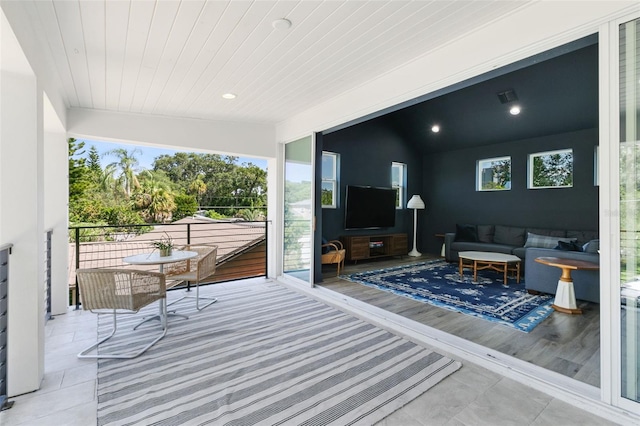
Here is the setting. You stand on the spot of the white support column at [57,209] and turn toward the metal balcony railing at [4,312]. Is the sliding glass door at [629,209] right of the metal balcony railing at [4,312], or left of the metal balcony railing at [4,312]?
left

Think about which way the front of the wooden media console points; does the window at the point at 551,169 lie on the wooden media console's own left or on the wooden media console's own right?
on the wooden media console's own left

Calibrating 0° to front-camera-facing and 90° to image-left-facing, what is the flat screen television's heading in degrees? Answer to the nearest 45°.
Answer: approximately 315°

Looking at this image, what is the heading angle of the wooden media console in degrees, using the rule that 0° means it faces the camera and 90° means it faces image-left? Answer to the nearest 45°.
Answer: approximately 315°

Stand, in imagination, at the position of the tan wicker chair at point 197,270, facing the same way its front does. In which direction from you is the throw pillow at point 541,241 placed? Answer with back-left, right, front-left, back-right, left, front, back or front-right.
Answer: back-left

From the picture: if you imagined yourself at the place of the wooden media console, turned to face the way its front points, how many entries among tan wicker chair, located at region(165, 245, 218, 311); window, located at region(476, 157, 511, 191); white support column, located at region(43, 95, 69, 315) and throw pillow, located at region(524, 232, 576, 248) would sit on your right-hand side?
2

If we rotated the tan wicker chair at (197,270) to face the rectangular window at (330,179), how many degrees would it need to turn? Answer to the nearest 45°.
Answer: approximately 180°

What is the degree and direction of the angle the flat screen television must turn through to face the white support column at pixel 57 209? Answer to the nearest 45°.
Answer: approximately 90° to its right

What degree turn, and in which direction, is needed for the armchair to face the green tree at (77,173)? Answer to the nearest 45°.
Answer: approximately 45° to its left

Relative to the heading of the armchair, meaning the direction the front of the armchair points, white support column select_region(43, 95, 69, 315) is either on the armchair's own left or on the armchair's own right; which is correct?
on the armchair's own left

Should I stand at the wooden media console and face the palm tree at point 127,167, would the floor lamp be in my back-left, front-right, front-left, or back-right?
back-right

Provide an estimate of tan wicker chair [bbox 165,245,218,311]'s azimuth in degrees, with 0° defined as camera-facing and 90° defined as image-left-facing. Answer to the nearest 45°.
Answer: approximately 45°

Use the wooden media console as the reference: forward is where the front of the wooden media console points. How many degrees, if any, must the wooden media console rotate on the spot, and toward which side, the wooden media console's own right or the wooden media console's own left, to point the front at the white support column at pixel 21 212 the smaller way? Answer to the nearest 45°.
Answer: approximately 90° to the wooden media console's own right
